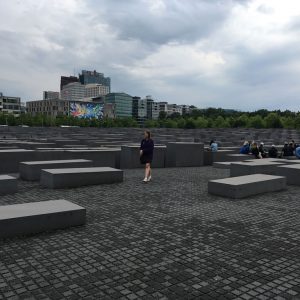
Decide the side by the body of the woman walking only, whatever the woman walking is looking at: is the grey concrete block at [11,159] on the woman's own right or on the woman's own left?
on the woman's own right

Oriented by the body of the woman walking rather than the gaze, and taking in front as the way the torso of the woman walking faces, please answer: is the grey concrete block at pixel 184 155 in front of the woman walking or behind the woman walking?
behind

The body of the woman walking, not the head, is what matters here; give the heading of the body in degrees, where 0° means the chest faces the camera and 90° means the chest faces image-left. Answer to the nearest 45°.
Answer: approximately 45°

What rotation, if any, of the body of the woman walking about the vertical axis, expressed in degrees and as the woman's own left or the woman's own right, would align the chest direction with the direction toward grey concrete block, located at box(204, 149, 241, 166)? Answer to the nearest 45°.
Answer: approximately 180°

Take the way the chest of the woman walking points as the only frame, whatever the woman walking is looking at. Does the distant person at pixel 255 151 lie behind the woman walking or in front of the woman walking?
behind

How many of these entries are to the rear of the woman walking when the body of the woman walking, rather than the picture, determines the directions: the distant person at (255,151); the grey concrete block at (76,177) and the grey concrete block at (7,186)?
1

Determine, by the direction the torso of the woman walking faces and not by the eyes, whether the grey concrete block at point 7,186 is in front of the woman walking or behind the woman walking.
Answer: in front

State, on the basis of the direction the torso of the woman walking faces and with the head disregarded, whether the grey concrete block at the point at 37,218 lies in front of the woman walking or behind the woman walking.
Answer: in front

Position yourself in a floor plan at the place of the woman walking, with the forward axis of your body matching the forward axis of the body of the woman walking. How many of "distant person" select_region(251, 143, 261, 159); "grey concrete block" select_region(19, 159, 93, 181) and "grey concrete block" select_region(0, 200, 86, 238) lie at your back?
1

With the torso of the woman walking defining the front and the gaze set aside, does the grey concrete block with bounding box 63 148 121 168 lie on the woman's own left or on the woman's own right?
on the woman's own right

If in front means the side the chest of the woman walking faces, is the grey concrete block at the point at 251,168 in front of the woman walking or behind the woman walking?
behind
